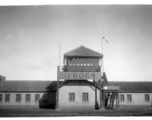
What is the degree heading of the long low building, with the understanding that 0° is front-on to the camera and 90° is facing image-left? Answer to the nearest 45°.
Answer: approximately 0°
